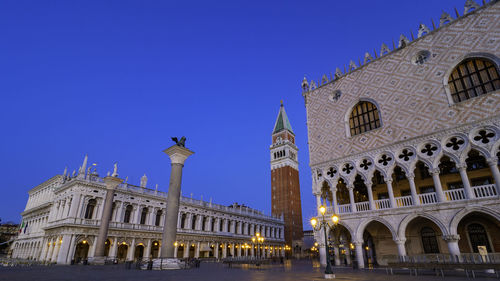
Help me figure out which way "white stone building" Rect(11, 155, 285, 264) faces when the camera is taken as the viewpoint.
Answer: facing the viewer and to the right of the viewer

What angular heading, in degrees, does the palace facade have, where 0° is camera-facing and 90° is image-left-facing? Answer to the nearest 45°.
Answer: approximately 45°

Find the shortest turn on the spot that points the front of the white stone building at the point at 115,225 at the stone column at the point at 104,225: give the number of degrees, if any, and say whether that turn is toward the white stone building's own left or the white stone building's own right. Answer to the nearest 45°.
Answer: approximately 45° to the white stone building's own right

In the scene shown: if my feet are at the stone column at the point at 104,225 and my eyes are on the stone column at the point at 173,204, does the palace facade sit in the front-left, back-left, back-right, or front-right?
front-left

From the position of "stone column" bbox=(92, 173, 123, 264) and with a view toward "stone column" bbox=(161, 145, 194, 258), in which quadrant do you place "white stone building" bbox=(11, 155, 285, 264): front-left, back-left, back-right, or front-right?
back-left

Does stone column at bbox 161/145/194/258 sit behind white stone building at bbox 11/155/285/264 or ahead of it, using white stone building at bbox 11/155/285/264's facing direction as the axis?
ahead

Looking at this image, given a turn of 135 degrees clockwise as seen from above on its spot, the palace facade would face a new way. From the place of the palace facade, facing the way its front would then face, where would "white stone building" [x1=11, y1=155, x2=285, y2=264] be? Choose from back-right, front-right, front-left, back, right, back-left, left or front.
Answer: left
